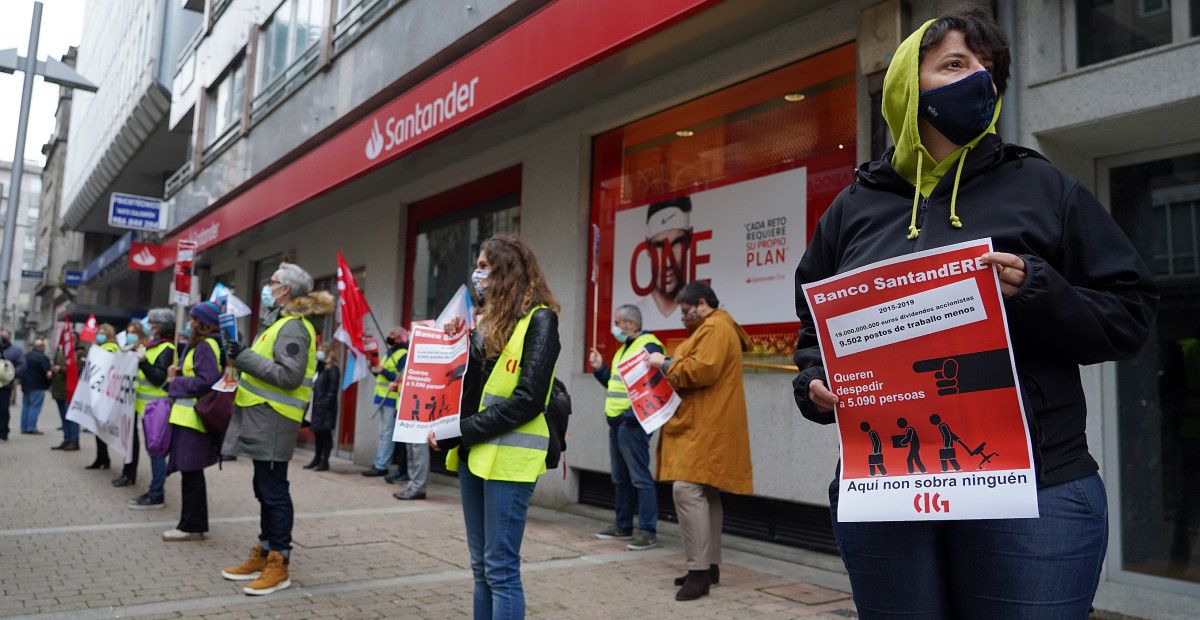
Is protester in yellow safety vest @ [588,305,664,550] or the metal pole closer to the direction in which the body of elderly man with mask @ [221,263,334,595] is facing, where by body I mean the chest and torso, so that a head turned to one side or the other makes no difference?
the metal pole

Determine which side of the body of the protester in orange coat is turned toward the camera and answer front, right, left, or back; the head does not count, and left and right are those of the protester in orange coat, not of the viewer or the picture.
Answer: left

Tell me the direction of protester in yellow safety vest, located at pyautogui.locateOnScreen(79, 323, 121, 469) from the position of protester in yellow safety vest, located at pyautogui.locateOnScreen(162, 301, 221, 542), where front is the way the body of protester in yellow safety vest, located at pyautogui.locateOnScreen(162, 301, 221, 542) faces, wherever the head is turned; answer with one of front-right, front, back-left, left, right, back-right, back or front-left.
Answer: right

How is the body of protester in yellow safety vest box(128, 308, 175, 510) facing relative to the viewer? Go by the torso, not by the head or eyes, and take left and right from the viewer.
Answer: facing to the left of the viewer

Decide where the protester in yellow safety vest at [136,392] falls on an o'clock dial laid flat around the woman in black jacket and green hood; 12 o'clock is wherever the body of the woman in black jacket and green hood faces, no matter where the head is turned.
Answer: The protester in yellow safety vest is roughly at 4 o'clock from the woman in black jacket and green hood.

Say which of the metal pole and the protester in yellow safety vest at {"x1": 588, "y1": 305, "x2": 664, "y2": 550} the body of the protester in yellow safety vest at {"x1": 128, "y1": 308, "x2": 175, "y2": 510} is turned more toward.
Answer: the metal pole

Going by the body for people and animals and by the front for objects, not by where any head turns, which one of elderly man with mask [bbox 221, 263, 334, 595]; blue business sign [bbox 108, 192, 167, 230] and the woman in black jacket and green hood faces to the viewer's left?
the elderly man with mask

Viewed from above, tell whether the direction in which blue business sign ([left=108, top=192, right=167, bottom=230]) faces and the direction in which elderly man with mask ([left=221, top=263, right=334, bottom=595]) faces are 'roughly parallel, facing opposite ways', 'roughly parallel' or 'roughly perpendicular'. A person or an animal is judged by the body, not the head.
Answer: roughly perpendicular

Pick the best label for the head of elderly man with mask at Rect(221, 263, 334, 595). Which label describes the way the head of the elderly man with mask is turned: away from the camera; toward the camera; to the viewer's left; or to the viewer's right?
to the viewer's left
